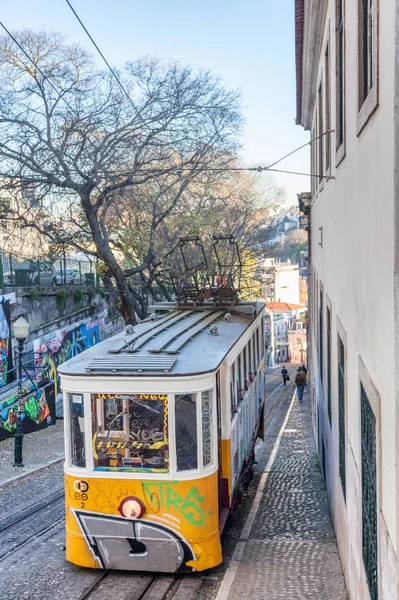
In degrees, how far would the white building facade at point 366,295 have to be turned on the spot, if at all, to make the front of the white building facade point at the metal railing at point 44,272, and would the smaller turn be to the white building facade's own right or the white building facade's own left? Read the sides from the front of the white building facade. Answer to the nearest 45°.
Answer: approximately 45° to the white building facade's own right

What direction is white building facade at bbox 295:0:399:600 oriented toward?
to the viewer's left

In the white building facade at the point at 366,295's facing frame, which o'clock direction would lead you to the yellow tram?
The yellow tram is roughly at 1 o'clock from the white building facade.

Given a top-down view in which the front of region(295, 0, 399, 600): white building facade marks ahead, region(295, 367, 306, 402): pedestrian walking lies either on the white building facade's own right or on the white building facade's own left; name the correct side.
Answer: on the white building facade's own right
